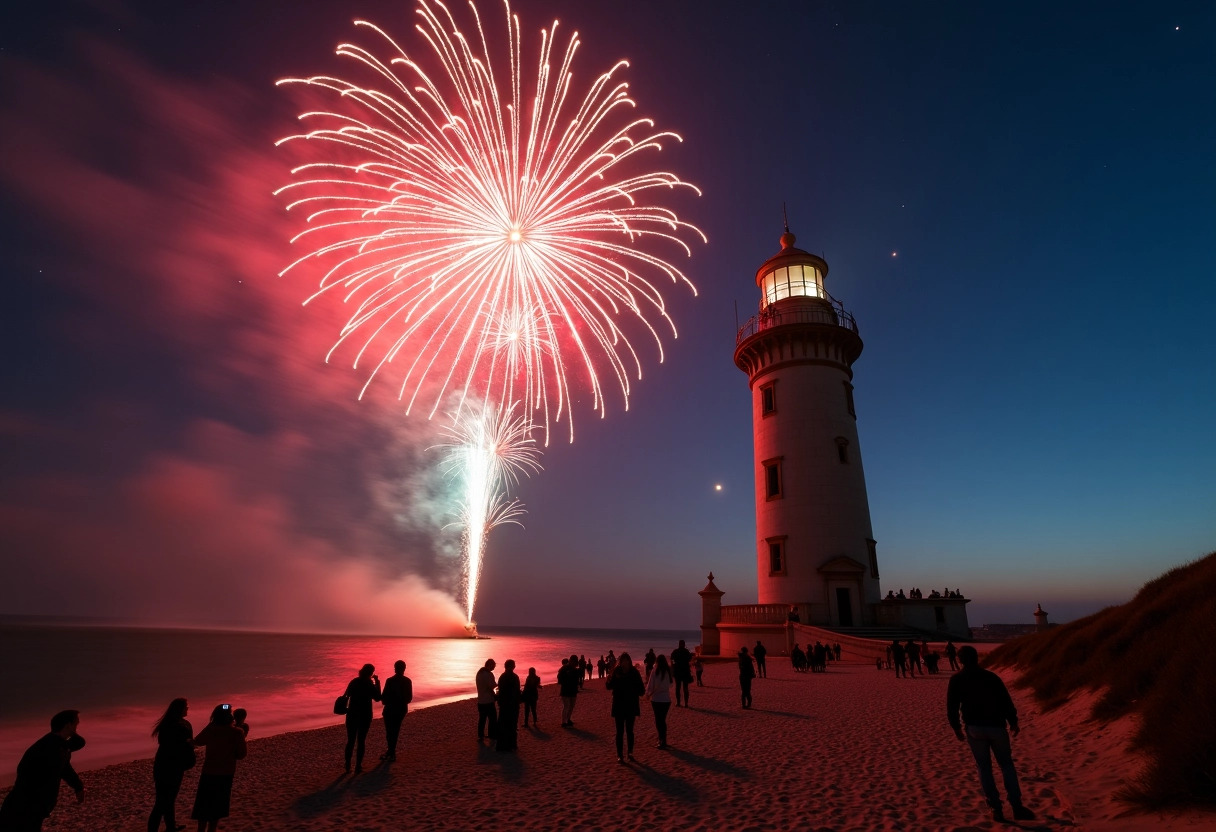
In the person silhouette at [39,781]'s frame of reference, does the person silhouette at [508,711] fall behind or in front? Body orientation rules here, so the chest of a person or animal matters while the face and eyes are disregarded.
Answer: in front

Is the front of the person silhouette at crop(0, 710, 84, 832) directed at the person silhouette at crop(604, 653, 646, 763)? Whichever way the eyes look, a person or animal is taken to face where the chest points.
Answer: yes

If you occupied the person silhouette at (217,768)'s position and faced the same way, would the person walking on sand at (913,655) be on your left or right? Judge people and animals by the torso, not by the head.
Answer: on your right

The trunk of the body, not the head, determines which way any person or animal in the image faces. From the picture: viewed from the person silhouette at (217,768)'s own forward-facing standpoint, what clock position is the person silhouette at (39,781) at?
the person silhouette at (39,781) is roughly at 8 o'clock from the person silhouette at (217,768).

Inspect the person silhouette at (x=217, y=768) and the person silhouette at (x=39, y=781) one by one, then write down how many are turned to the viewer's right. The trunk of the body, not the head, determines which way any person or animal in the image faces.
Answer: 1

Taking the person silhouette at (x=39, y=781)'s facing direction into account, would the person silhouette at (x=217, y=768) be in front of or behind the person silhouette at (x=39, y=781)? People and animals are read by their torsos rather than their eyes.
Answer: in front

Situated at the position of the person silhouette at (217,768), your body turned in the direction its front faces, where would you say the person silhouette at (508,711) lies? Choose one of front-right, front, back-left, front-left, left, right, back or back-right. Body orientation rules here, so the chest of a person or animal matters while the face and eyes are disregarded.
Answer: front-right

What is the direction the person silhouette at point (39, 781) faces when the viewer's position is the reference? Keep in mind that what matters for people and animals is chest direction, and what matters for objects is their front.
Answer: facing to the right of the viewer

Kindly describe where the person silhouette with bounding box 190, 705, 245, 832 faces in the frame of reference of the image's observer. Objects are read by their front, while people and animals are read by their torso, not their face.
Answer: facing away from the viewer

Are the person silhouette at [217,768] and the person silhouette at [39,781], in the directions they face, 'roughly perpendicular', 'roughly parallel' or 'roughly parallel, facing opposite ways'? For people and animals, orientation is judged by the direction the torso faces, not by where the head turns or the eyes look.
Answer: roughly perpendicular

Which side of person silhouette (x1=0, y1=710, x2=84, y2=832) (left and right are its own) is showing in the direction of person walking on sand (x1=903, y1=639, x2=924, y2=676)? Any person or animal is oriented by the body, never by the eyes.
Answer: front

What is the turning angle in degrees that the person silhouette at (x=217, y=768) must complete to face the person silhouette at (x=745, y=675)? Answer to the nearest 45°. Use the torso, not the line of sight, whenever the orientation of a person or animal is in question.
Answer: approximately 45° to its right

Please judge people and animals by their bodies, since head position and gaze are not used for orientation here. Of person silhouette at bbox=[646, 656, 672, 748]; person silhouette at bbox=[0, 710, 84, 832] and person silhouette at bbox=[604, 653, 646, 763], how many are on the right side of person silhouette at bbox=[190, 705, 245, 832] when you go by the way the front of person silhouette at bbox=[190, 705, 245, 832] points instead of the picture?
2

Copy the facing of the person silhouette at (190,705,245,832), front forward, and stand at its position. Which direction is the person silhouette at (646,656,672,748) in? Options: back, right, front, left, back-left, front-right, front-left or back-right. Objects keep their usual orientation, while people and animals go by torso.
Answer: right

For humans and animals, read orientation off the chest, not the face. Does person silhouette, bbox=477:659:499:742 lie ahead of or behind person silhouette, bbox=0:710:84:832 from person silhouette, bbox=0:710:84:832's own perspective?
ahead
